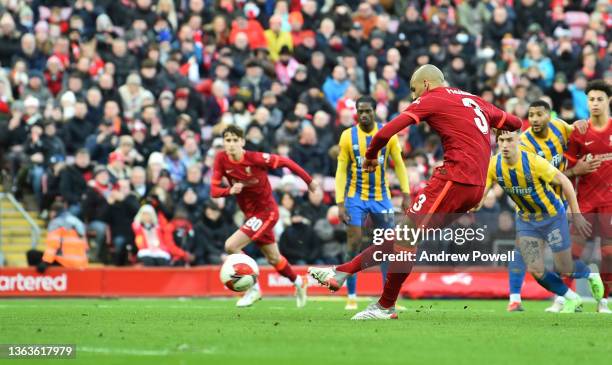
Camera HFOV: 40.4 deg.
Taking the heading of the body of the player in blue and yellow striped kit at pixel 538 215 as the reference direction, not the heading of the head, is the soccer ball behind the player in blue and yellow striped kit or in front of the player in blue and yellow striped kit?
in front

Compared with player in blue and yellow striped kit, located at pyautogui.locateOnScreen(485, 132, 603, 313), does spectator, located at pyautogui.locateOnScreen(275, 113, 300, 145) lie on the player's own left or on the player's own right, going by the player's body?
on the player's own right

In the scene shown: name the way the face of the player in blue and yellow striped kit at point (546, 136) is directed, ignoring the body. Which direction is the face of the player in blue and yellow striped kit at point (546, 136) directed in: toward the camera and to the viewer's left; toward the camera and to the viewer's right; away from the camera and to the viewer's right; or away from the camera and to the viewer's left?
toward the camera and to the viewer's left

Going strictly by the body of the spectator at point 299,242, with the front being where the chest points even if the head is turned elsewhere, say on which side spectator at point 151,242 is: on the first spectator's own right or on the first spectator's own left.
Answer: on the first spectator's own right

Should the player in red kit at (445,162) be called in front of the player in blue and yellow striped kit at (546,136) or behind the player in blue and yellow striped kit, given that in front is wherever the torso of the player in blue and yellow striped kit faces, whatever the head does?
in front

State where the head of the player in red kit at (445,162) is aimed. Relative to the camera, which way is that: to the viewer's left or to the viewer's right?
to the viewer's left

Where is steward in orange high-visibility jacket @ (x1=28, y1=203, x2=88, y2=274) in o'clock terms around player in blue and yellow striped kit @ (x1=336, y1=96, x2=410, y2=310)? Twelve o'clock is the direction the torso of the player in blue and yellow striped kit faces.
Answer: The steward in orange high-visibility jacket is roughly at 4 o'clock from the player in blue and yellow striped kit.

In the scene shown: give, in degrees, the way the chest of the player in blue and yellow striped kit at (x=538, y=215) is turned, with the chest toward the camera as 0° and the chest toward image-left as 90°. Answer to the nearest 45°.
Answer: approximately 45°
